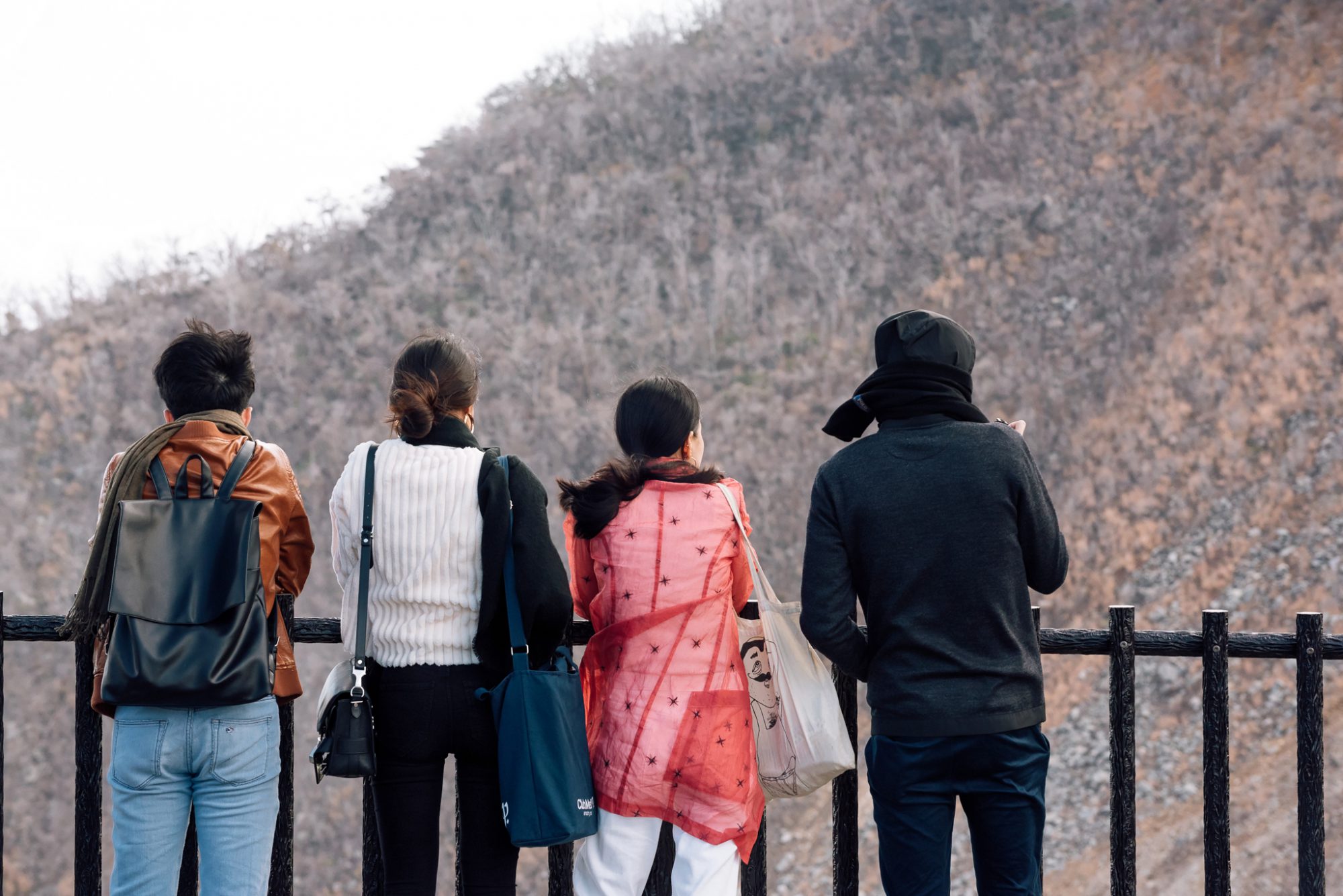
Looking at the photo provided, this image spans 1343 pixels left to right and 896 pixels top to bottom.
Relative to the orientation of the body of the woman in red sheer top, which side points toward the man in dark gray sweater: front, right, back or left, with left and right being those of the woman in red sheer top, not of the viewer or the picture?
right

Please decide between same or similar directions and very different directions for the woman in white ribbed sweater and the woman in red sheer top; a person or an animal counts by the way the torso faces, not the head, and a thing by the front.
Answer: same or similar directions

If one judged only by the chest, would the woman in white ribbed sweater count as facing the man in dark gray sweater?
no

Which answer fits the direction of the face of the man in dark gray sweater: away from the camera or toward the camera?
away from the camera

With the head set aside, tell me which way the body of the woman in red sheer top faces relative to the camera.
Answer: away from the camera

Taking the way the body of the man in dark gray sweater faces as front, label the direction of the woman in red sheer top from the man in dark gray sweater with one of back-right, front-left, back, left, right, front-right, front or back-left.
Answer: left

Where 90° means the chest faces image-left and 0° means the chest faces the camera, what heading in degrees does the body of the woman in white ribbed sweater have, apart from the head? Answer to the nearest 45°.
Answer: approximately 180°

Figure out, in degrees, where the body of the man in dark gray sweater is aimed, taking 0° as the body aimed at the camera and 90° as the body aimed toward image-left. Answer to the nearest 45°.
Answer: approximately 180°

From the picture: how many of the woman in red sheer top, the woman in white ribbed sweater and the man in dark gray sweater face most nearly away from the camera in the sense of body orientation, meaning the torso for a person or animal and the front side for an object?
3

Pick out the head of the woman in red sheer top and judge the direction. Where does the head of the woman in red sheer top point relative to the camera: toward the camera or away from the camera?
away from the camera

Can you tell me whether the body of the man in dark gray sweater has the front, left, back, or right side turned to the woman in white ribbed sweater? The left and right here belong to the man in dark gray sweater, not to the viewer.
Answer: left
